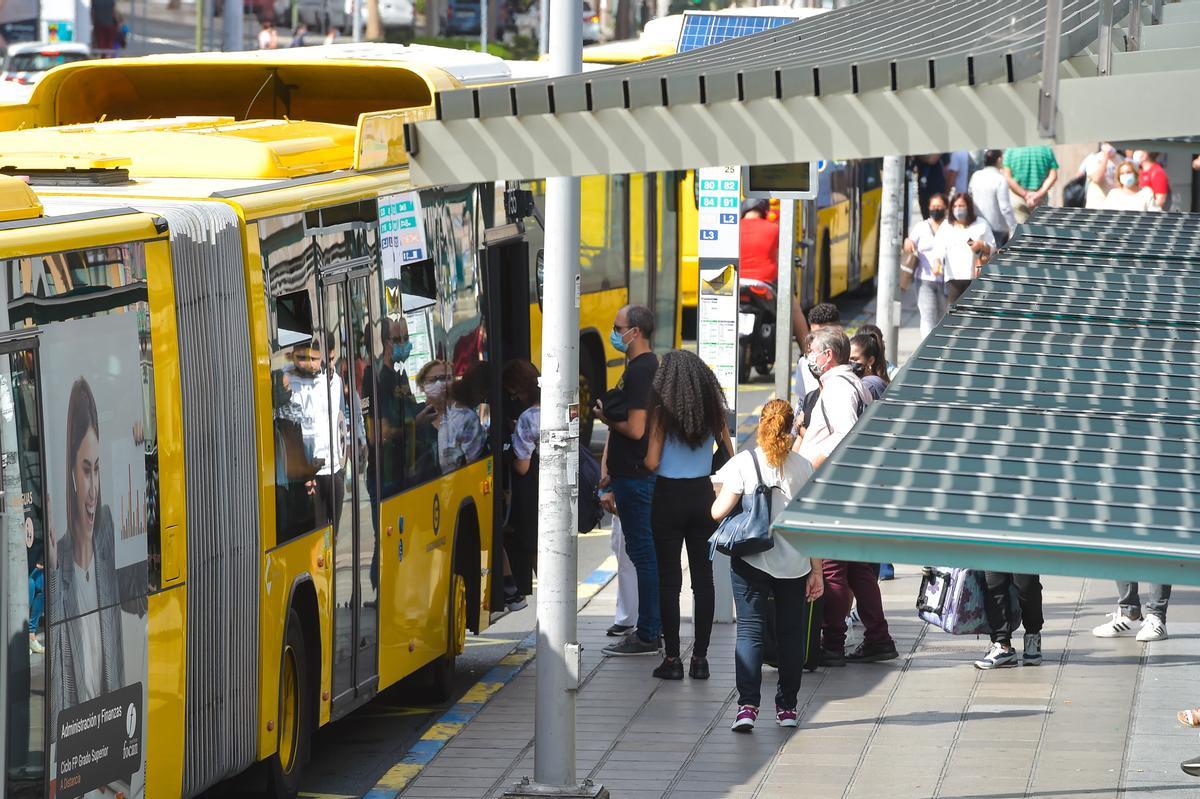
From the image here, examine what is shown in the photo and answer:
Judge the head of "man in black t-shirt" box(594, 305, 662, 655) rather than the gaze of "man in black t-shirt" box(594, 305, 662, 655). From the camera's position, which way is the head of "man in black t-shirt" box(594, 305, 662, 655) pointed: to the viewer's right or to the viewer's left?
to the viewer's left

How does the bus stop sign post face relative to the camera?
toward the camera

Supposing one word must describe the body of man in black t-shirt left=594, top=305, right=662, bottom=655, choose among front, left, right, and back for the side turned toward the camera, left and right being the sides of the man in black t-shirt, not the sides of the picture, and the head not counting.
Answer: left

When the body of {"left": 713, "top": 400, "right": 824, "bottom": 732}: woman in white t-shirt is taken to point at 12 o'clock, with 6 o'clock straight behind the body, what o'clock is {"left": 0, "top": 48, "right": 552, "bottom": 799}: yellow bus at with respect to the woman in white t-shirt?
The yellow bus is roughly at 8 o'clock from the woman in white t-shirt.

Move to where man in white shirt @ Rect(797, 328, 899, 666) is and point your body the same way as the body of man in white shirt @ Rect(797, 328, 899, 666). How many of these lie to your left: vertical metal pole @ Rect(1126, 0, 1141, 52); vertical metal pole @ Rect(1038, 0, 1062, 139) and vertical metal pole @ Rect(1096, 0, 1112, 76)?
3

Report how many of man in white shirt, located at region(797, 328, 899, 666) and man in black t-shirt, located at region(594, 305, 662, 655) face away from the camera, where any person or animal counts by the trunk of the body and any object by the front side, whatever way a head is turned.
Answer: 0

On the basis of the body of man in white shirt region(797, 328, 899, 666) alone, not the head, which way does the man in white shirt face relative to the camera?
to the viewer's left

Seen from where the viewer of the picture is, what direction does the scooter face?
facing away from the viewer

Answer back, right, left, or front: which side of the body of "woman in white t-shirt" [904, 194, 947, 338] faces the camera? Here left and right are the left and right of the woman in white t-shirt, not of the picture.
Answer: front

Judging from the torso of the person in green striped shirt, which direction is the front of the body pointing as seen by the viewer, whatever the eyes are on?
away from the camera

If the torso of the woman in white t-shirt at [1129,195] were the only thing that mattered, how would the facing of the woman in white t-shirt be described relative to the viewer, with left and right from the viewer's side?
facing the viewer
